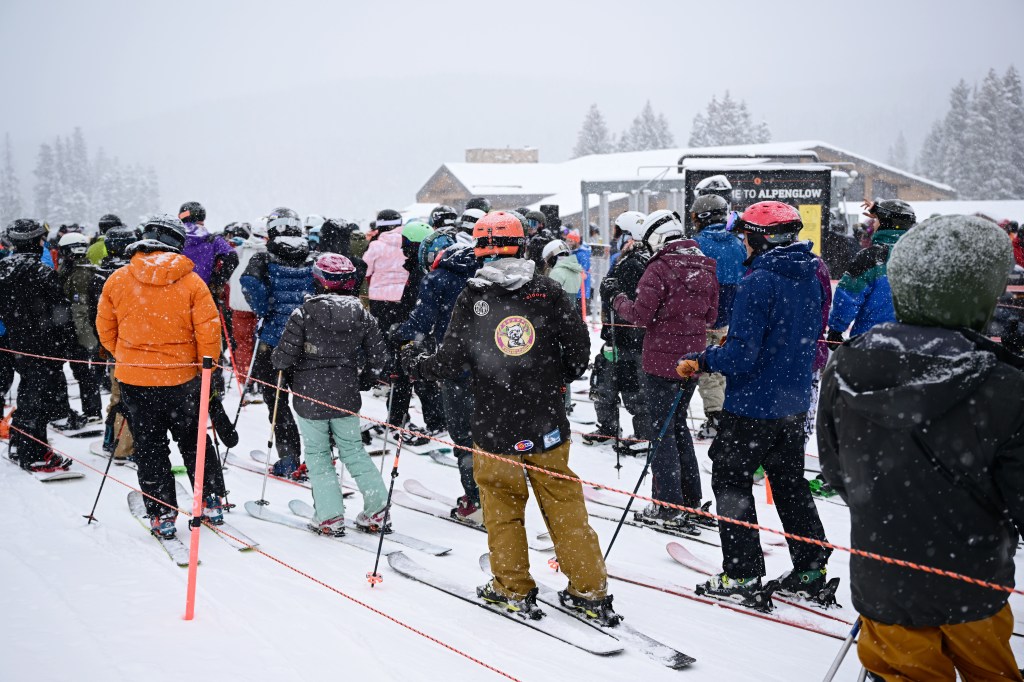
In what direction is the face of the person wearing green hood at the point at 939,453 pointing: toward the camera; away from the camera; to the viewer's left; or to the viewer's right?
away from the camera

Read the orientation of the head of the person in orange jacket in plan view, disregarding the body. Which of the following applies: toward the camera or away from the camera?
away from the camera

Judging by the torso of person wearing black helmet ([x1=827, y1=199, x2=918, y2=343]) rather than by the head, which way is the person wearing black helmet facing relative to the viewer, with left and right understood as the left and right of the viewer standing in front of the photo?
facing away from the viewer and to the left of the viewer

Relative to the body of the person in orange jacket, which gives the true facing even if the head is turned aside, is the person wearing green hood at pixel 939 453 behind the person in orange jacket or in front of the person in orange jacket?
behind

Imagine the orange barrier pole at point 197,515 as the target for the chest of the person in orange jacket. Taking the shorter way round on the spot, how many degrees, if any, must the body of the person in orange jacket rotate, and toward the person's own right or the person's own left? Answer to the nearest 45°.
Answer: approximately 180°

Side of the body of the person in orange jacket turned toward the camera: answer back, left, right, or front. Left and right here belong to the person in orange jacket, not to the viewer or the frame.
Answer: back

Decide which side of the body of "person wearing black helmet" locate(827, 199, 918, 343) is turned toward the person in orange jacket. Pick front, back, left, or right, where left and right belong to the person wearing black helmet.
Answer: left

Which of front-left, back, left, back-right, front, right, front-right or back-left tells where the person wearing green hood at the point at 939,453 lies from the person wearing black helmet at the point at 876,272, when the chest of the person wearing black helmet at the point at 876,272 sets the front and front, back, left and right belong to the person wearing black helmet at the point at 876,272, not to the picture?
back-left

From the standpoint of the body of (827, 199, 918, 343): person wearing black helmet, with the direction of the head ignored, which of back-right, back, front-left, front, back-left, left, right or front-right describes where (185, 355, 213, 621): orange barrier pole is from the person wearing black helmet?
left
